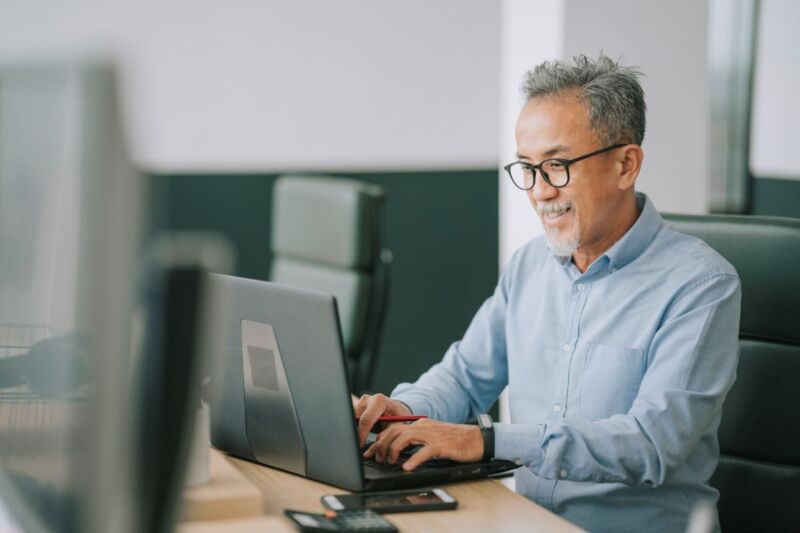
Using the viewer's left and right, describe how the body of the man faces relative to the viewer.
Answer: facing the viewer and to the left of the viewer

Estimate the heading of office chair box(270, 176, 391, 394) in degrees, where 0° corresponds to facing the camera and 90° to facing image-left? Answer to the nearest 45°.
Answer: approximately 45°

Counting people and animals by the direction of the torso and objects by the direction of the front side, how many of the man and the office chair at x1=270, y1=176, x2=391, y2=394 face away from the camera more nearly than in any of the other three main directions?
0

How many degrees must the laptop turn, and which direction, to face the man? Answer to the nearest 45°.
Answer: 0° — it already faces them

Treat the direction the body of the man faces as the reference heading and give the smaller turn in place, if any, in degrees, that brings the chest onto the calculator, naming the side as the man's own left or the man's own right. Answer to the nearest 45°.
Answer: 0° — they already face it

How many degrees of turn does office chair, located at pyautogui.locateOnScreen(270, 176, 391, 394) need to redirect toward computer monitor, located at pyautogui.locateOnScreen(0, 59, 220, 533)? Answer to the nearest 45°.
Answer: approximately 45° to its left

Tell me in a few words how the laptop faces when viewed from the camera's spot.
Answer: facing away from the viewer and to the right of the viewer

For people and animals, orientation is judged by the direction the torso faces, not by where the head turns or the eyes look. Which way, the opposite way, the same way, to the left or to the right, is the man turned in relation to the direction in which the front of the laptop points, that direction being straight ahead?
the opposite way

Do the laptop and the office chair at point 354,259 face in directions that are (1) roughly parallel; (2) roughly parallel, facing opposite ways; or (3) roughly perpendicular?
roughly parallel, facing opposite ways

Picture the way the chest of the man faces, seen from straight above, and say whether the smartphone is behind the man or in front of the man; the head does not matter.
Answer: in front

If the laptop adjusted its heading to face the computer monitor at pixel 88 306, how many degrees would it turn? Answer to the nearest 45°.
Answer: approximately 135° to its right

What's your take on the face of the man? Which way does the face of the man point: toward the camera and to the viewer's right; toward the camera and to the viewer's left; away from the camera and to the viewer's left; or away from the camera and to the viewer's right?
toward the camera and to the viewer's left

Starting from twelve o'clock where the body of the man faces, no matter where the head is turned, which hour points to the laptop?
The laptop is roughly at 12 o'clock from the man.

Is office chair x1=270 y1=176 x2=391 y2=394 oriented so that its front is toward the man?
no
